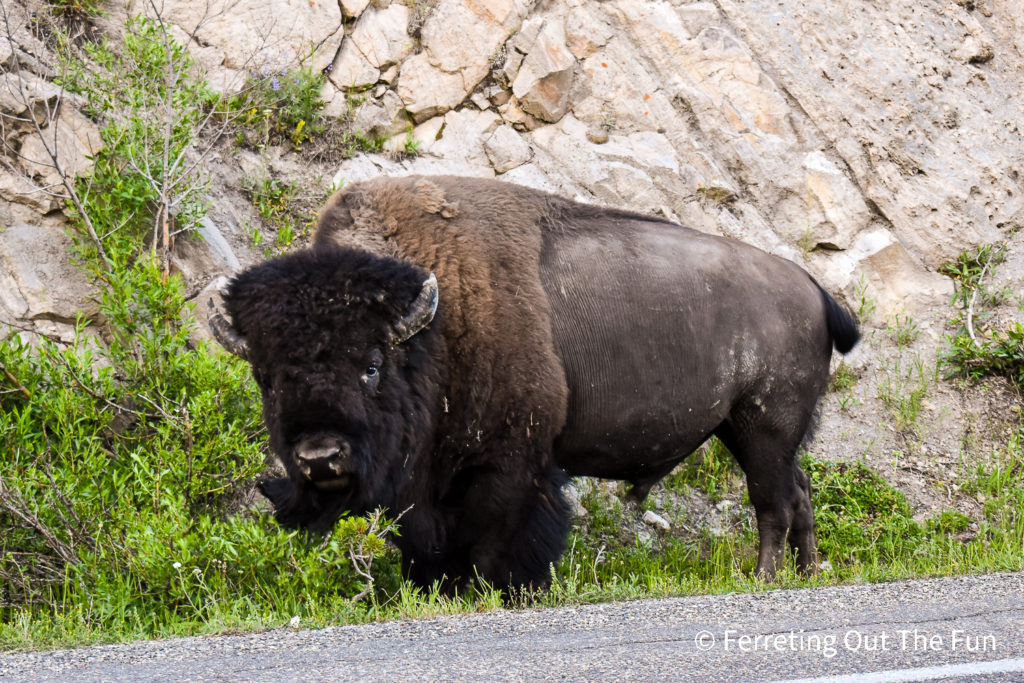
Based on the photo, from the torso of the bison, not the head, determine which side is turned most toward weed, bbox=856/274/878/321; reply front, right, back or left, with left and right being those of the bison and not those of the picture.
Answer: back

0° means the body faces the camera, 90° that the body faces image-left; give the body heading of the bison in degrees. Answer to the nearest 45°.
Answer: approximately 45°

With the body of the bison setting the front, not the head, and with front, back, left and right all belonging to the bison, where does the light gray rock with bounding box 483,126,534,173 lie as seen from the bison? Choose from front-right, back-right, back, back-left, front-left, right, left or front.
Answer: back-right

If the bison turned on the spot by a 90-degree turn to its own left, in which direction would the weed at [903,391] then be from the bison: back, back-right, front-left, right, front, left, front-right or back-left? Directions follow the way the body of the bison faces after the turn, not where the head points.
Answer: left

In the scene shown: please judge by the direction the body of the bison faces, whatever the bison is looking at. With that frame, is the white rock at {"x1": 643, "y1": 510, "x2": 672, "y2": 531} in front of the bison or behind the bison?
behind

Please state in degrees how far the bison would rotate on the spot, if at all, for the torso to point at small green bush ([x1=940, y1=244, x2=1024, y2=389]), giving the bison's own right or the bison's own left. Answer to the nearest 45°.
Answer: approximately 180°

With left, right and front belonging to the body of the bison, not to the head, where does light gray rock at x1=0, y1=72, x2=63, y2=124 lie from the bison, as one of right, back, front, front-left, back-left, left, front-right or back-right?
right

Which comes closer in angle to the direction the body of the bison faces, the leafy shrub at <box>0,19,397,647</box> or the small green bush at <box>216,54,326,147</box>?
the leafy shrub

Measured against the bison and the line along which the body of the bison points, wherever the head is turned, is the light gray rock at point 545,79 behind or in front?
behind
